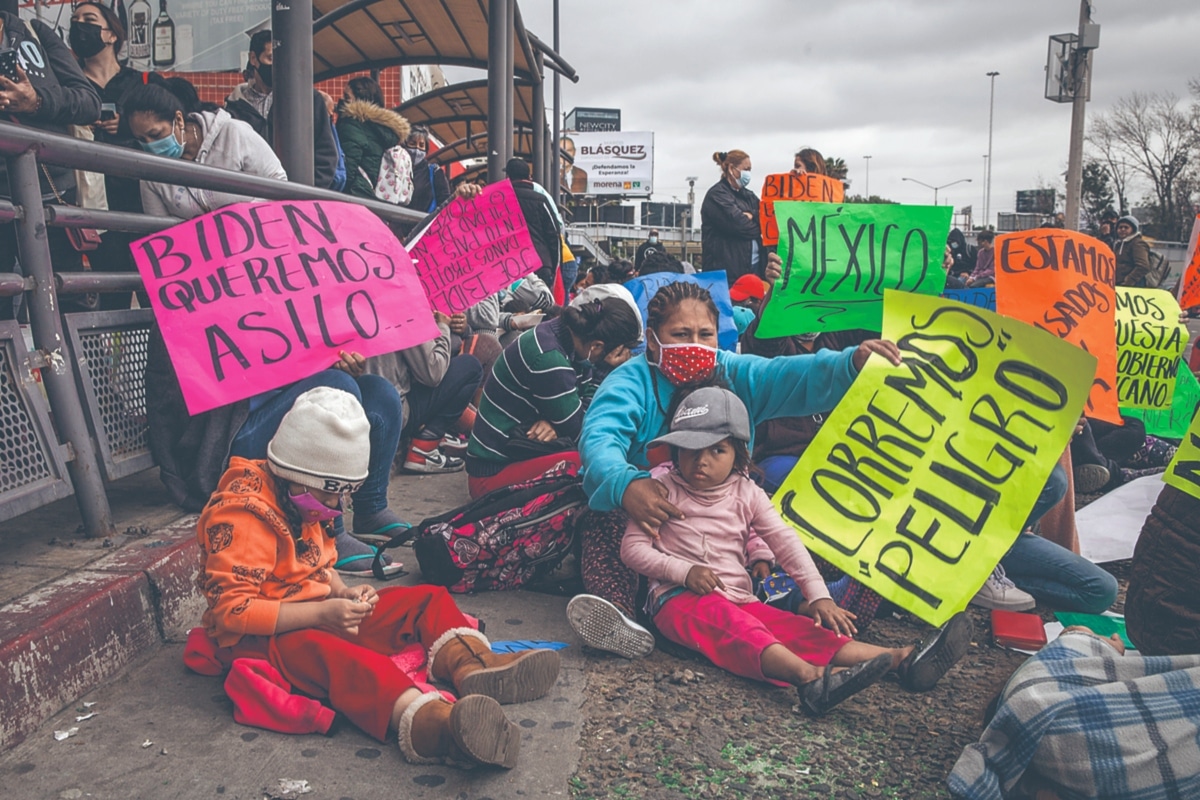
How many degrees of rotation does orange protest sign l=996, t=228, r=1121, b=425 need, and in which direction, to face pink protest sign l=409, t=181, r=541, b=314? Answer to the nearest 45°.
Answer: approximately 90° to its right

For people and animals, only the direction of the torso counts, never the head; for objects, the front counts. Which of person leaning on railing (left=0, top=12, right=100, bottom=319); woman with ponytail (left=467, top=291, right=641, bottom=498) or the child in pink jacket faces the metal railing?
the person leaning on railing

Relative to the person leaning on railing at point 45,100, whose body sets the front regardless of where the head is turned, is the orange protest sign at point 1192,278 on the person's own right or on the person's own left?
on the person's own left

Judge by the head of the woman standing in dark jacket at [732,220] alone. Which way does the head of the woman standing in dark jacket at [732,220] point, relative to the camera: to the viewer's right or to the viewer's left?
to the viewer's right
